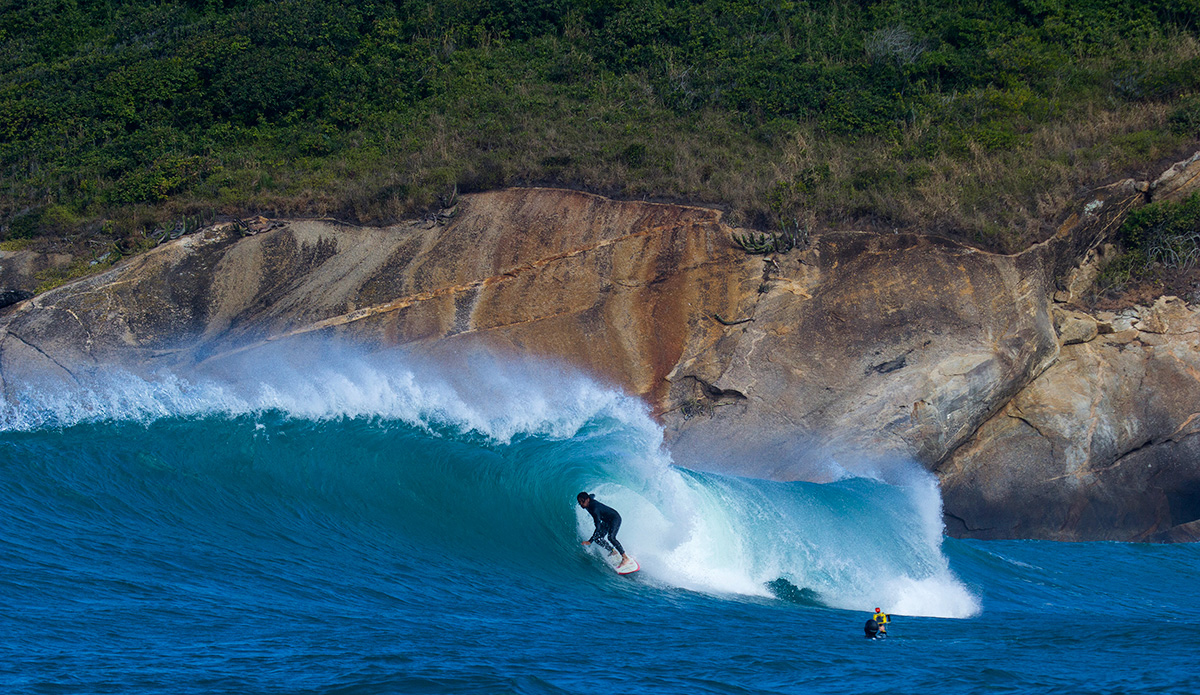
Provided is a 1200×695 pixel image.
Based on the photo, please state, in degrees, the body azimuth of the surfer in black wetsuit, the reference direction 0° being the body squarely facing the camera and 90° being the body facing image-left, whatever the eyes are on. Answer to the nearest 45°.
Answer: approximately 90°
